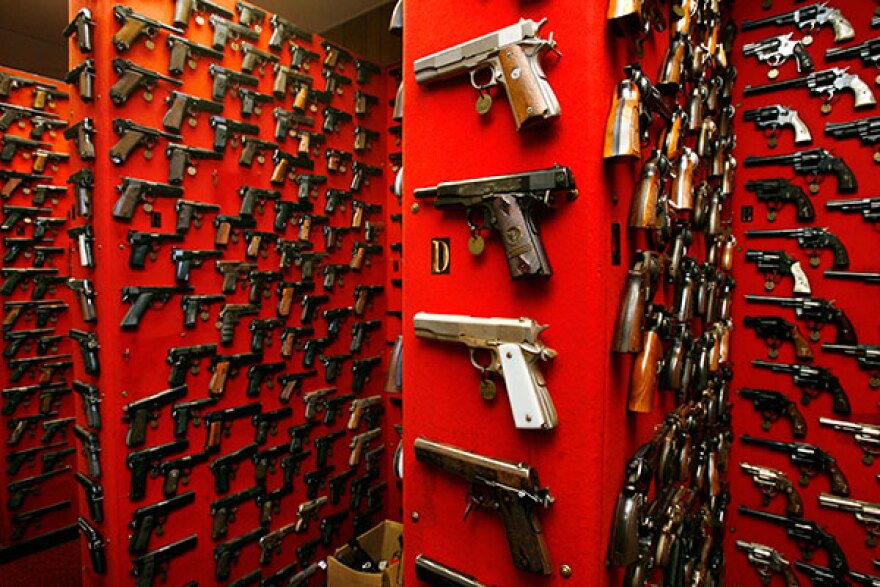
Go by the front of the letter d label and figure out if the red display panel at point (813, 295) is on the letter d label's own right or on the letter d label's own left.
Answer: on the letter d label's own left

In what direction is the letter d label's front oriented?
toward the camera

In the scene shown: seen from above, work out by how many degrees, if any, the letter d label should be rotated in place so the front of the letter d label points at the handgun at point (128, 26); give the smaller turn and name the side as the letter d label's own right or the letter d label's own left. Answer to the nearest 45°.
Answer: approximately 135° to the letter d label's own right

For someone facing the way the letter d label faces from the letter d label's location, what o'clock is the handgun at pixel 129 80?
The handgun is roughly at 4 o'clock from the letter d label.

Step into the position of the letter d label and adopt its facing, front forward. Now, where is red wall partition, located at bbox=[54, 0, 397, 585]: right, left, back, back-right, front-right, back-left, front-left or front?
back-right

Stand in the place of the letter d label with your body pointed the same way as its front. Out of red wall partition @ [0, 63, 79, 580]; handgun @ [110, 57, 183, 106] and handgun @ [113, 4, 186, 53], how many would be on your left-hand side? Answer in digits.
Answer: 0

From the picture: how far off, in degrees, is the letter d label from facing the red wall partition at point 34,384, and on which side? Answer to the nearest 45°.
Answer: approximately 135° to its right
